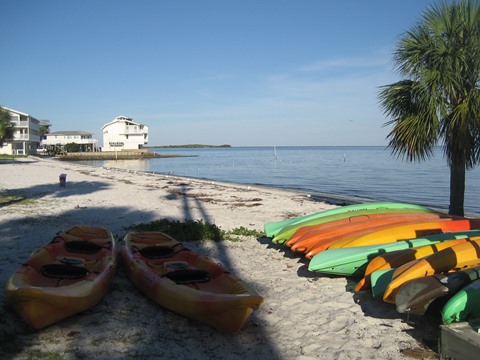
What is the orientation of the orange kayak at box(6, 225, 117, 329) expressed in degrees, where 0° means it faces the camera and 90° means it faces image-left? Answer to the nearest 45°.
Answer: approximately 45°

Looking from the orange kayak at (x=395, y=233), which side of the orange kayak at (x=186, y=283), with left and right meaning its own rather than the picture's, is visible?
left

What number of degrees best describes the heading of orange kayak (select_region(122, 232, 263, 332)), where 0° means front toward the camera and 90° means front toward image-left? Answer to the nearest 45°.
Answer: approximately 315°

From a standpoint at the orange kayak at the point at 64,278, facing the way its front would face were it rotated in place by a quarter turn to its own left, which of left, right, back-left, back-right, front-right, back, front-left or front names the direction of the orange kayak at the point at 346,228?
front-left

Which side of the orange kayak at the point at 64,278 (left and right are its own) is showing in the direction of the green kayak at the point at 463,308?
left

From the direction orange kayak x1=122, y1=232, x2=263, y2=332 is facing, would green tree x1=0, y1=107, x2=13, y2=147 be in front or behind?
behind

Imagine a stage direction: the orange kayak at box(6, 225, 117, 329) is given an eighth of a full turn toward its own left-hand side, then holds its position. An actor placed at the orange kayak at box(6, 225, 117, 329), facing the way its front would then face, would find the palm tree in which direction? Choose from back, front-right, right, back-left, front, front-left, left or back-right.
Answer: left
